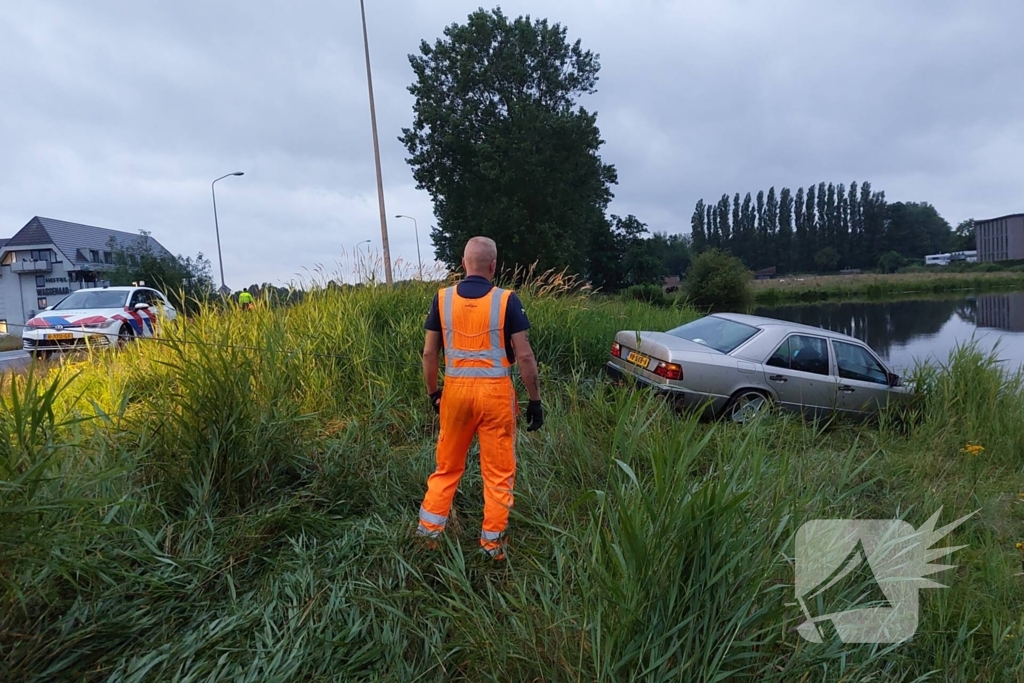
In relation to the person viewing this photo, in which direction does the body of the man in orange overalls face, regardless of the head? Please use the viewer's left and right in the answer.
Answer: facing away from the viewer

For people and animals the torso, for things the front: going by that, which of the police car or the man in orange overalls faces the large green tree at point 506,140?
the man in orange overalls

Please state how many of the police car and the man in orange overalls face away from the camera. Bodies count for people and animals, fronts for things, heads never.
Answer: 1

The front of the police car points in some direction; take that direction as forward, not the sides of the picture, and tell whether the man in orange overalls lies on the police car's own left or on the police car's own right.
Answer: on the police car's own left

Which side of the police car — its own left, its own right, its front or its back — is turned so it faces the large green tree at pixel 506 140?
back

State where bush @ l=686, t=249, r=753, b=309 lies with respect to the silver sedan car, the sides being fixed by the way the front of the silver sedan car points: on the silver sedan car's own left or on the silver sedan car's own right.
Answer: on the silver sedan car's own left

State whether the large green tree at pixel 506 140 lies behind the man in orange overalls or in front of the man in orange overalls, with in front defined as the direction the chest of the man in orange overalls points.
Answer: in front

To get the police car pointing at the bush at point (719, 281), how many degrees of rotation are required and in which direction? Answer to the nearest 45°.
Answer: approximately 135° to its left

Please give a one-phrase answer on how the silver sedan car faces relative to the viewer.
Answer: facing away from the viewer and to the right of the viewer

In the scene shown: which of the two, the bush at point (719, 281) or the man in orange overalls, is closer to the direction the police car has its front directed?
the man in orange overalls

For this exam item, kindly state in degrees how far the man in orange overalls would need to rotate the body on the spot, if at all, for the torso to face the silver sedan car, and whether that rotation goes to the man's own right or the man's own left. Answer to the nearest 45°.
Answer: approximately 45° to the man's own right

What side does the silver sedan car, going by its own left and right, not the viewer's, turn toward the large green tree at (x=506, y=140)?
left

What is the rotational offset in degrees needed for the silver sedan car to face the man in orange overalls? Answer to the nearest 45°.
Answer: approximately 135° to its right

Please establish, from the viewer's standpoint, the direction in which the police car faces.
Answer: facing the viewer and to the left of the viewer

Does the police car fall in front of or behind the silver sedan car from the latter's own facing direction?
behind

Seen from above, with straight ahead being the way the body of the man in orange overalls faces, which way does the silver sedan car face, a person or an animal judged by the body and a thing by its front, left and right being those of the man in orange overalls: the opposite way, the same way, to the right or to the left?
to the right

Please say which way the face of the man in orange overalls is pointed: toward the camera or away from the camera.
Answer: away from the camera
